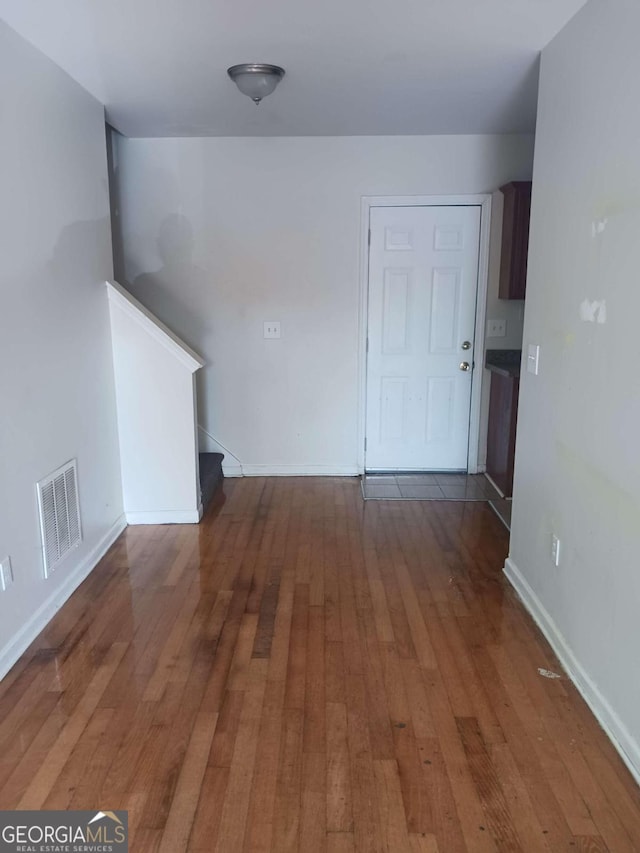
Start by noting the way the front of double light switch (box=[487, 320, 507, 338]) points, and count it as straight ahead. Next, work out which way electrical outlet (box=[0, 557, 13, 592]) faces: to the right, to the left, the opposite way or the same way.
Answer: to the left

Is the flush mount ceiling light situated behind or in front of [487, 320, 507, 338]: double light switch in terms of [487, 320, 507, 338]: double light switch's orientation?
in front

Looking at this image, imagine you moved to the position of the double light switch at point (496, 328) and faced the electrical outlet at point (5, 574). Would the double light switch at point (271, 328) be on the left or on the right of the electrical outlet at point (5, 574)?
right

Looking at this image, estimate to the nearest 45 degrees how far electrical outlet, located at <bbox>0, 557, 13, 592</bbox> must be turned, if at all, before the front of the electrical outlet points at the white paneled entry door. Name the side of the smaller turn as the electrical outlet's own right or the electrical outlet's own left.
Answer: approximately 45° to the electrical outlet's own left

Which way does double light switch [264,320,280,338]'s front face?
toward the camera

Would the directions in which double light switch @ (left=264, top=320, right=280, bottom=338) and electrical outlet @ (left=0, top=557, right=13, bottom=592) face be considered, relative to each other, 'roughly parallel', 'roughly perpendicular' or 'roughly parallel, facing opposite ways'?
roughly perpendicular

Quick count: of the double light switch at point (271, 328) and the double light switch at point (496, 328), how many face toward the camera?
2

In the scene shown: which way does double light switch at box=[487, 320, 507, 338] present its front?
toward the camera

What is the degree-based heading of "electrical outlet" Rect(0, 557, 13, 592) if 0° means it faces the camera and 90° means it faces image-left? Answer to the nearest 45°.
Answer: approximately 315°

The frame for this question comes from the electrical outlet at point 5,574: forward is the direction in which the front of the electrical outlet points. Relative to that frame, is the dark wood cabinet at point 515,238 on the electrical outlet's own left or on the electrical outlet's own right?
on the electrical outlet's own left

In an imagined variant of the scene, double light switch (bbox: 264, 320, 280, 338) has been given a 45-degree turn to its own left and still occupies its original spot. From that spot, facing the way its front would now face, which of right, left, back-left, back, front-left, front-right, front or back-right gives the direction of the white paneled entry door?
front-left

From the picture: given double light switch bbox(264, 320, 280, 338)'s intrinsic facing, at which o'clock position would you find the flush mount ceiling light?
The flush mount ceiling light is roughly at 12 o'clock from the double light switch.

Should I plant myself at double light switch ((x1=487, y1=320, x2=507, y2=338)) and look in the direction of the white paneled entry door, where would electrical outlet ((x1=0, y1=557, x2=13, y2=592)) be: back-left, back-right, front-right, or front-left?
front-left

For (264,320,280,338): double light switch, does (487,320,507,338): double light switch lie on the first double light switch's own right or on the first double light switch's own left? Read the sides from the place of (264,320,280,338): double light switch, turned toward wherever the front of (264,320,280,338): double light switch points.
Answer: on the first double light switch's own left
